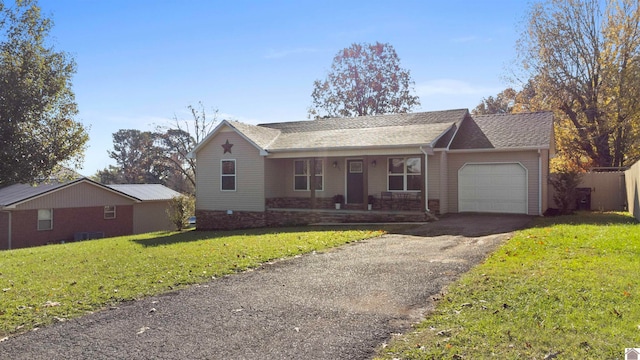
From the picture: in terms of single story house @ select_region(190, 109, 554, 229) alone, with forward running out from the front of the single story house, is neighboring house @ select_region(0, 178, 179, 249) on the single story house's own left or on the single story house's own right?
on the single story house's own right

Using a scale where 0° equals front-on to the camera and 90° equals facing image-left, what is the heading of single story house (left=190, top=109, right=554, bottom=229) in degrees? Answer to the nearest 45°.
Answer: approximately 0°

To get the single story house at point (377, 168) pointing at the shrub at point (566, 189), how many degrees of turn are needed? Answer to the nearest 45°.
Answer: approximately 90° to its left

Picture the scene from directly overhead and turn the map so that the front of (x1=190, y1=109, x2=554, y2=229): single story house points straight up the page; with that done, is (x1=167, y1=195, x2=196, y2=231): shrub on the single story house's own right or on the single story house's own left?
on the single story house's own right
